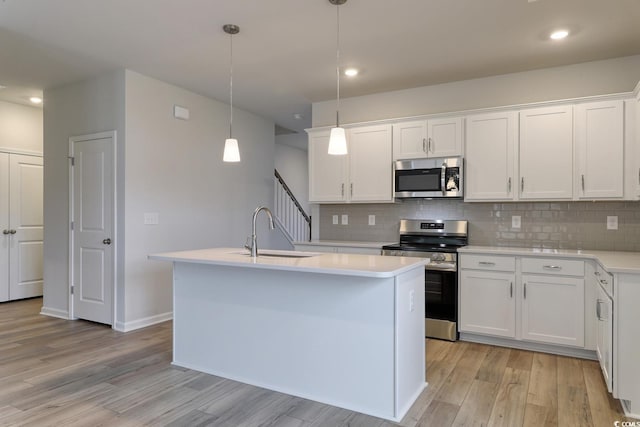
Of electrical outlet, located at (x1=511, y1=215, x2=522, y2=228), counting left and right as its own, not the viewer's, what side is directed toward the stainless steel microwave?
right

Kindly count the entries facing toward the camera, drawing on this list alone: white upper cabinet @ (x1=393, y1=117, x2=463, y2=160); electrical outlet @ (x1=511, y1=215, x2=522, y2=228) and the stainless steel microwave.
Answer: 3

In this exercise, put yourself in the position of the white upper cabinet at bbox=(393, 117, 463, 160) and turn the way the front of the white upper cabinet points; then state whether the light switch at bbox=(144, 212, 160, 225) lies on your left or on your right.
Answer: on your right

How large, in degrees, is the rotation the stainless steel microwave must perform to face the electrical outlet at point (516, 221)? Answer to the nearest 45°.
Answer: approximately 90° to its left

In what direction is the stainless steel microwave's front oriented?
toward the camera

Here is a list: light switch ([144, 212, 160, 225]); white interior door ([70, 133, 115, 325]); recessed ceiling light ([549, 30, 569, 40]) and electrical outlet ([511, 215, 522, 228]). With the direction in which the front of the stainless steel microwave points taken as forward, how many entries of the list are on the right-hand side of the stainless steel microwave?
2

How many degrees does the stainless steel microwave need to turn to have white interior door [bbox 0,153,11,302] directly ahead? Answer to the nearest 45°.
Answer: approximately 90° to its right

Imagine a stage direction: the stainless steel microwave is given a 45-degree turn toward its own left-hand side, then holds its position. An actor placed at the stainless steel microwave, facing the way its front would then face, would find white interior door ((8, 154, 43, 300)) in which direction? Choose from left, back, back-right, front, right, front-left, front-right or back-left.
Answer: back-right

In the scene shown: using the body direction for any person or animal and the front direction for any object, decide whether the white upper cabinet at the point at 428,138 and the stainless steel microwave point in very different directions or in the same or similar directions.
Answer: same or similar directions

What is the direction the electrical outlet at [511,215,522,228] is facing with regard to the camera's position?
facing the viewer

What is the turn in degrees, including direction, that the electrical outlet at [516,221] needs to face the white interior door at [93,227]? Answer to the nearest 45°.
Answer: approximately 45° to its right

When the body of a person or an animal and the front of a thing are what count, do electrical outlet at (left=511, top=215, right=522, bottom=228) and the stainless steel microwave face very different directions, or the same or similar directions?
same or similar directions

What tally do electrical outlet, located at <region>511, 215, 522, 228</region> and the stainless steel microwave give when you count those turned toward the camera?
2

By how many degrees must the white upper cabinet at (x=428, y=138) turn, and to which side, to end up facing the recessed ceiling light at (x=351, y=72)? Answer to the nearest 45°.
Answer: approximately 45° to its right
